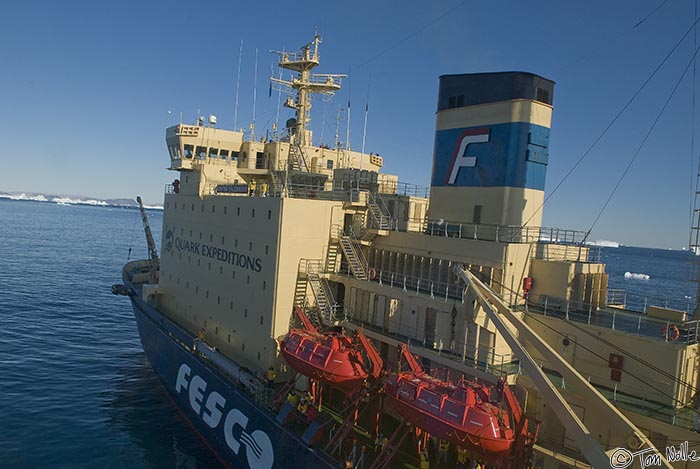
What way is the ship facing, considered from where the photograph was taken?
facing away from the viewer and to the left of the viewer
